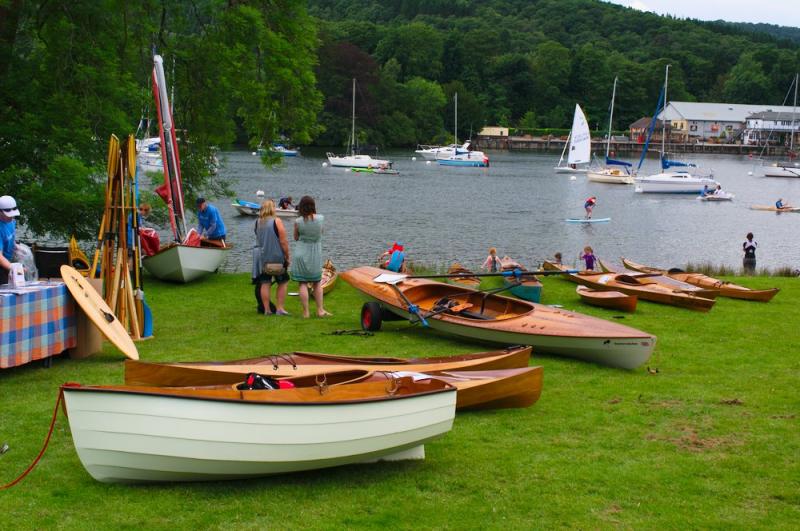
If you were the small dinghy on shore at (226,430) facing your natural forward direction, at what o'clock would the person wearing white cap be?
The person wearing white cap is roughly at 2 o'clock from the small dinghy on shore.

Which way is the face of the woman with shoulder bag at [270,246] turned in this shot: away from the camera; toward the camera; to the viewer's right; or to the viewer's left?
away from the camera

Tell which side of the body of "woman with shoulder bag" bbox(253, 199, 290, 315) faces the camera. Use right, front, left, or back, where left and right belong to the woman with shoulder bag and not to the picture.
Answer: back

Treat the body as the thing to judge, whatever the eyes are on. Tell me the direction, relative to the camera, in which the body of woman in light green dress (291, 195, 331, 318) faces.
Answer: away from the camera

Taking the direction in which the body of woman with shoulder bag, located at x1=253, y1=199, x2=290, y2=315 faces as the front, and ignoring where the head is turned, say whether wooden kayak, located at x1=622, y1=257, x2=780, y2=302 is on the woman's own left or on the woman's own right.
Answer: on the woman's own right

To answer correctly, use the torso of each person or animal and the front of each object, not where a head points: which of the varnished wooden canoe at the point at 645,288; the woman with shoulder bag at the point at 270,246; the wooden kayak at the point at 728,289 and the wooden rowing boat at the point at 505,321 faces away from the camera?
the woman with shoulder bag

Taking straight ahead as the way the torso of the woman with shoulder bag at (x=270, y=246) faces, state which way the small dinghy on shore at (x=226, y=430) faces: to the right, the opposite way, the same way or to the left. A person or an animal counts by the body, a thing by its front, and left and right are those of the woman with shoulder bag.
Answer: to the left

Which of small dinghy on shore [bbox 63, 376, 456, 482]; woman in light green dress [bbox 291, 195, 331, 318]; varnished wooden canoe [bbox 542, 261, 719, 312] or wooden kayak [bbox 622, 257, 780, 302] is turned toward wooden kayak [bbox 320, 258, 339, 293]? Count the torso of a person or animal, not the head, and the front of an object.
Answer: the woman in light green dress

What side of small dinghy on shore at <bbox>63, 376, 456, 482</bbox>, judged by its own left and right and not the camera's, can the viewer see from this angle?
left

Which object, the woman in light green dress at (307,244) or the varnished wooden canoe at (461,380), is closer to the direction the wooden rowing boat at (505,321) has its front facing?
the varnished wooden canoe
